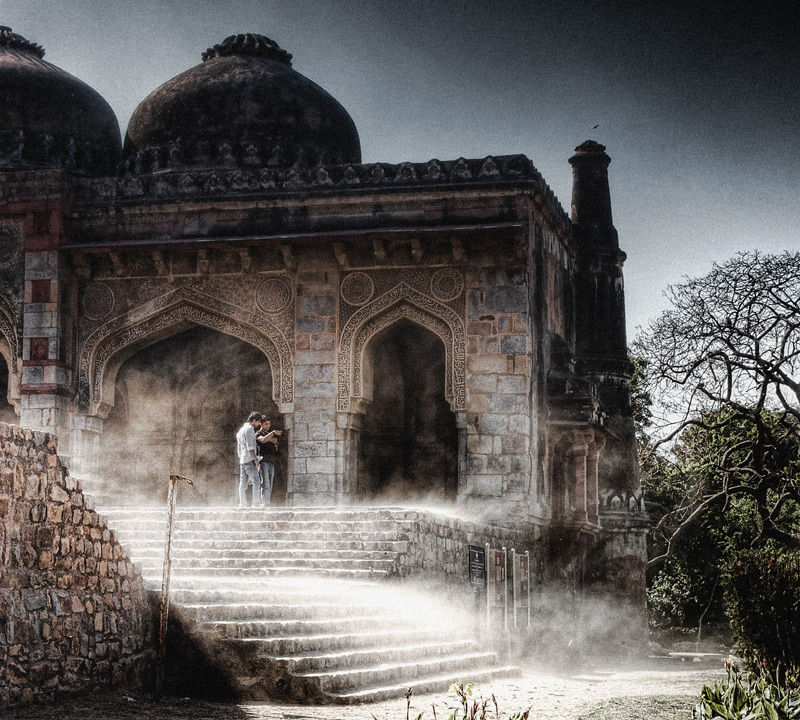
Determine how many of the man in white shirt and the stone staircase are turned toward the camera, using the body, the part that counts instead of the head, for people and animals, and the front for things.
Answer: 1

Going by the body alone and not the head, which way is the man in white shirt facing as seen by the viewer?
to the viewer's right

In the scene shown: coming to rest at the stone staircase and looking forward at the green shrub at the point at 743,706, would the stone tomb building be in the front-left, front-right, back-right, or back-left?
back-left

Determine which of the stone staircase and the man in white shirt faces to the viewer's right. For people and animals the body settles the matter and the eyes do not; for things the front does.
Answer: the man in white shirt

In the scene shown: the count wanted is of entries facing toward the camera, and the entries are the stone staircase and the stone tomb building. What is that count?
2

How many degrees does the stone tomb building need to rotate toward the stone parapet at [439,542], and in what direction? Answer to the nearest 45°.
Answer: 0° — it already faces it

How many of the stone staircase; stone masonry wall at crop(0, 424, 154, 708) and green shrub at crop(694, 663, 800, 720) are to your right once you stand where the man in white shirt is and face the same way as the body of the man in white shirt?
3

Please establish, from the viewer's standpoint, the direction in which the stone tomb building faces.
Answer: facing the viewer

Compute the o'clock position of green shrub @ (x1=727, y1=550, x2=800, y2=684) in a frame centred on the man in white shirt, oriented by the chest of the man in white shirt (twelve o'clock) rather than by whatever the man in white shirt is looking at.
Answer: The green shrub is roughly at 2 o'clock from the man in white shirt.

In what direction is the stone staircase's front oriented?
toward the camera

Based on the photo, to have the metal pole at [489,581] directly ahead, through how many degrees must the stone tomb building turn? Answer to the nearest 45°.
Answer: approximately 45° to its left

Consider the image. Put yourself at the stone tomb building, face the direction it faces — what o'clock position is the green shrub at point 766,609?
The green shrub is roughly at 11 o'clock from the stone tomb building.
